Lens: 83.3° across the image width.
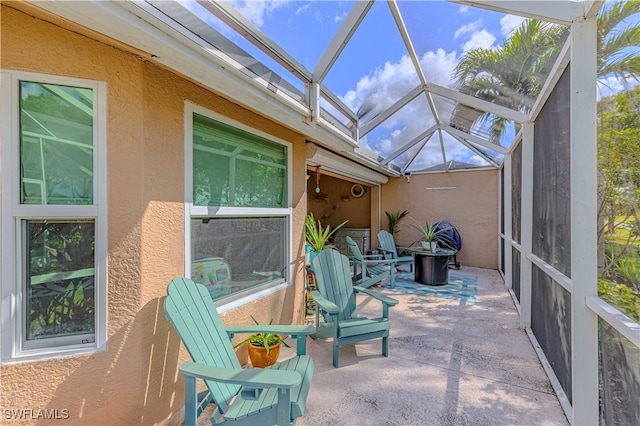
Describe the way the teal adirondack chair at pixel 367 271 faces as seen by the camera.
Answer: facing to the right of the viewer

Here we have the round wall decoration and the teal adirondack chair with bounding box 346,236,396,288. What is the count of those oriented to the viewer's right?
1

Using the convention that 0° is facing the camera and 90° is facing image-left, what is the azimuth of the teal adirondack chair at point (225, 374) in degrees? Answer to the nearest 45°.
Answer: approximately 315°

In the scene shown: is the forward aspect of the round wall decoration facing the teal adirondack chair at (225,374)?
yes

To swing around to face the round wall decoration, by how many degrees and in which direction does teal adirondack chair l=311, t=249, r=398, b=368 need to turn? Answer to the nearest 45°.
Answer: approximately 135° to its left

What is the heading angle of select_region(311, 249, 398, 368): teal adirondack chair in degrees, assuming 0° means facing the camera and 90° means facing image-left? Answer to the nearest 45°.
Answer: approximately 315°

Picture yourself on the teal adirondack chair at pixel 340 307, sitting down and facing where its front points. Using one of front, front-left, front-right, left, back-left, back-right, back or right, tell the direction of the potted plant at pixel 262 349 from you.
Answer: right

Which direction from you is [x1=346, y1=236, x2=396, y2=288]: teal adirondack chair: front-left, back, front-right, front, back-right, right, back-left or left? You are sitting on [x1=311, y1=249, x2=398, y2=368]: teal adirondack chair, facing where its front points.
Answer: back-left

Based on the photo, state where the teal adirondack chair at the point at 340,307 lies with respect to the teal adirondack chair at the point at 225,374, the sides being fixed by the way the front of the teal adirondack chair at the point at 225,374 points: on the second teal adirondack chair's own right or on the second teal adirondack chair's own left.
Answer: on the second teal adirondack chair's own left

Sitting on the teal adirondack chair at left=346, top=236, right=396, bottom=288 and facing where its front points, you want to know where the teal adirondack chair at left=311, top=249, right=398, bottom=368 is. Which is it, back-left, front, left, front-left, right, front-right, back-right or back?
right
